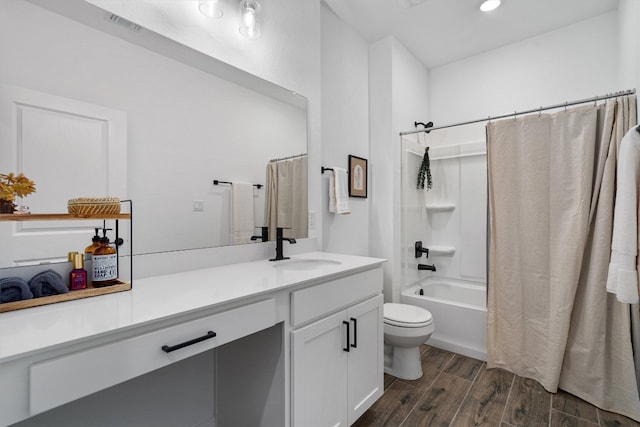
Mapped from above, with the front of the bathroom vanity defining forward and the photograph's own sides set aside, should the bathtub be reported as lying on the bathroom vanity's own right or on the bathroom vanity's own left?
on the bathroom vanity's own left

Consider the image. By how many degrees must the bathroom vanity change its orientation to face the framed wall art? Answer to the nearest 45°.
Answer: approximately 90° to its left

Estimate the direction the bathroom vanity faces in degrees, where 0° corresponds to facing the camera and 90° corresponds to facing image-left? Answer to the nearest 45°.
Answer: approximately 315°
